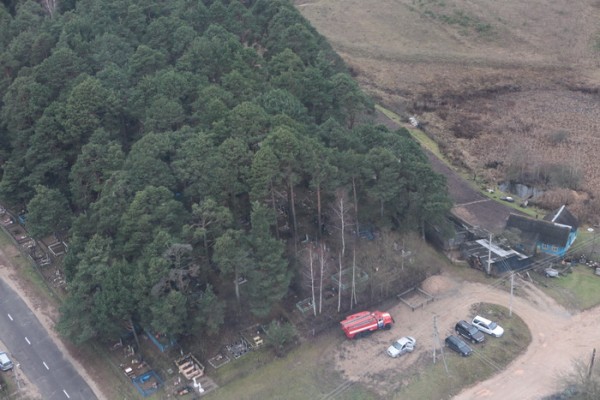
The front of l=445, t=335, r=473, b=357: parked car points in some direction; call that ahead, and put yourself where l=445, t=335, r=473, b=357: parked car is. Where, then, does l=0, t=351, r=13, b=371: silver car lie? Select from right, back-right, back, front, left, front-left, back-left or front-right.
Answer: back-right

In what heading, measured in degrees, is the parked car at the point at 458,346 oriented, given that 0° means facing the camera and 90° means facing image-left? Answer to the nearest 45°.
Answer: approximately 315°

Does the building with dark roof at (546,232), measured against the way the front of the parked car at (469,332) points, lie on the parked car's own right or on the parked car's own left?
on the parked car's own left

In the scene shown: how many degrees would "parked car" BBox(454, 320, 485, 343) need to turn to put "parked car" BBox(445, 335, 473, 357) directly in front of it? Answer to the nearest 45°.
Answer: approximately 90° to its right

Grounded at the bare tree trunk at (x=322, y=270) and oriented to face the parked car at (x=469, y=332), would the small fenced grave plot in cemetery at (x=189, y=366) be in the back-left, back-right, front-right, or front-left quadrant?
back-right

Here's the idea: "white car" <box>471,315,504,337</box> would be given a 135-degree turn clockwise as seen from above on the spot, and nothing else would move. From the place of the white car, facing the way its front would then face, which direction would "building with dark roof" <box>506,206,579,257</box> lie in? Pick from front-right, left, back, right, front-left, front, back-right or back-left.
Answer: back-right

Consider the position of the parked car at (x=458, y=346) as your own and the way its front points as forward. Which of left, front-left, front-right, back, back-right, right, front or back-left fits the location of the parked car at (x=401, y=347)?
back-right

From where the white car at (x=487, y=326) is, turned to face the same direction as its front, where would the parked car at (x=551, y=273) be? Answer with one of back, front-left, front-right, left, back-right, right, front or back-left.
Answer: left
